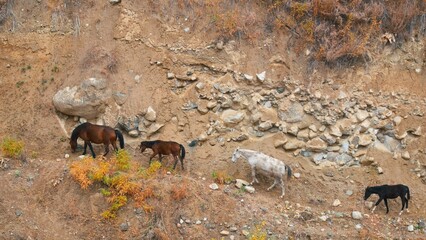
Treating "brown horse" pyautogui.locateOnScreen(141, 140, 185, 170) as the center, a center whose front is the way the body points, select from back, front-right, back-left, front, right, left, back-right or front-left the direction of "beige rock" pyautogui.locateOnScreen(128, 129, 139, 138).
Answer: front-right

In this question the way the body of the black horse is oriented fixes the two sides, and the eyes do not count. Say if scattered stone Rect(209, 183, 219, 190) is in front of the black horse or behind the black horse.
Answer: in front

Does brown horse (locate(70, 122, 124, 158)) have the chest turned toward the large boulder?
no

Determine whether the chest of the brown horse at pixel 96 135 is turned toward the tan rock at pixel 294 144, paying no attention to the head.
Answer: no

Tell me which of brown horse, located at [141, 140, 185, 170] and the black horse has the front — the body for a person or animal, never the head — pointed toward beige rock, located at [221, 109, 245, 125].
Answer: the black horse

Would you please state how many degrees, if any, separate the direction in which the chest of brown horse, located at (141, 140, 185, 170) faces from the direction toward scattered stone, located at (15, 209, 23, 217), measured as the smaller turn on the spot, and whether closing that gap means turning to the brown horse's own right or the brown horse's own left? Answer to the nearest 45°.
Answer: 0° — it already faces it

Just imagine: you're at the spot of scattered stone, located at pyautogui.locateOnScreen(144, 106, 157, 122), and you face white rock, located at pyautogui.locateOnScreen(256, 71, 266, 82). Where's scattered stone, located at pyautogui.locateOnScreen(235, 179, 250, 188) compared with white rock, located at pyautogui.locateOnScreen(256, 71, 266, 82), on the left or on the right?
right

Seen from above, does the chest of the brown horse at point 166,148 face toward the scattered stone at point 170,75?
no

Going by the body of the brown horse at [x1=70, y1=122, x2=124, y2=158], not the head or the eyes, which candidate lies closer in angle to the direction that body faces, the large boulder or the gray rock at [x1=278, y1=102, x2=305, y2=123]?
the large boulder

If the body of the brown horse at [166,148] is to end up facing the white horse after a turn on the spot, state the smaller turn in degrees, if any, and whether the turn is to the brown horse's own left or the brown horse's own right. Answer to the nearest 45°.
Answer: approximately 180°

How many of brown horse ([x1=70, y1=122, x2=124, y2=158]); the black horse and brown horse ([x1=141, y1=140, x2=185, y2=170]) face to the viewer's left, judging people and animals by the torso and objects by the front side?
3

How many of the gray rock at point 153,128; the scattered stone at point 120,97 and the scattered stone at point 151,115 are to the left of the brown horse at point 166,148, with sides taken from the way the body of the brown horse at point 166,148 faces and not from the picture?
0

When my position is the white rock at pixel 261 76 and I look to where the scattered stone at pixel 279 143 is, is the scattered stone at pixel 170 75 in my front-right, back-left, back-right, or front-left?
back-right

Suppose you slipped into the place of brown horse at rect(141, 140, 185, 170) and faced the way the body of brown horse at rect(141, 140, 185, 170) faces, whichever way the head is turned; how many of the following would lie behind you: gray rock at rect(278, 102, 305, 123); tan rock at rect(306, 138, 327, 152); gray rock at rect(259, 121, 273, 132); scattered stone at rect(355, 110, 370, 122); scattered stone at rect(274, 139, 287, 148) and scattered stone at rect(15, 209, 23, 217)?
5

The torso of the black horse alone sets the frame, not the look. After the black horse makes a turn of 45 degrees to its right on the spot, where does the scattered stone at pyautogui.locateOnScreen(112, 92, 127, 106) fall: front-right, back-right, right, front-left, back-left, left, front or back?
front-left

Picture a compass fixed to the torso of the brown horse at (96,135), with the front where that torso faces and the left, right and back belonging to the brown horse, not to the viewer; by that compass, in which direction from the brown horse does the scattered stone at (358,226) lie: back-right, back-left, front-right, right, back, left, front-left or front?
back-left

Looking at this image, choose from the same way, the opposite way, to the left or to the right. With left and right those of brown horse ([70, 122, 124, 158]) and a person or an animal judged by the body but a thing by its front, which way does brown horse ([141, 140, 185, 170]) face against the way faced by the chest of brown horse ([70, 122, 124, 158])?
the same way

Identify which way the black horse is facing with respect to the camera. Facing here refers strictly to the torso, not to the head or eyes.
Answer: to the viewer's left

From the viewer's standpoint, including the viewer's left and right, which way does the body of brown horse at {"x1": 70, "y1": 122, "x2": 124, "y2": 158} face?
facing to the left of the viewer

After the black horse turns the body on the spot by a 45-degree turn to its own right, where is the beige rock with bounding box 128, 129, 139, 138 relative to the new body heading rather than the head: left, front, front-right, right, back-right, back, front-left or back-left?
front-left

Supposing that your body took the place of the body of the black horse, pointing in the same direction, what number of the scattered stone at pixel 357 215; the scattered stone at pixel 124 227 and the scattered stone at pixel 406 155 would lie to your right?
1

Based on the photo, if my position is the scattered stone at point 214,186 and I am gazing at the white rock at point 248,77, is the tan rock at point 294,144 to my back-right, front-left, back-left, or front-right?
front-right

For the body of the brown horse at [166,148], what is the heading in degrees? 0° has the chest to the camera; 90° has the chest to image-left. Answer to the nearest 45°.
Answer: approximately 90°
